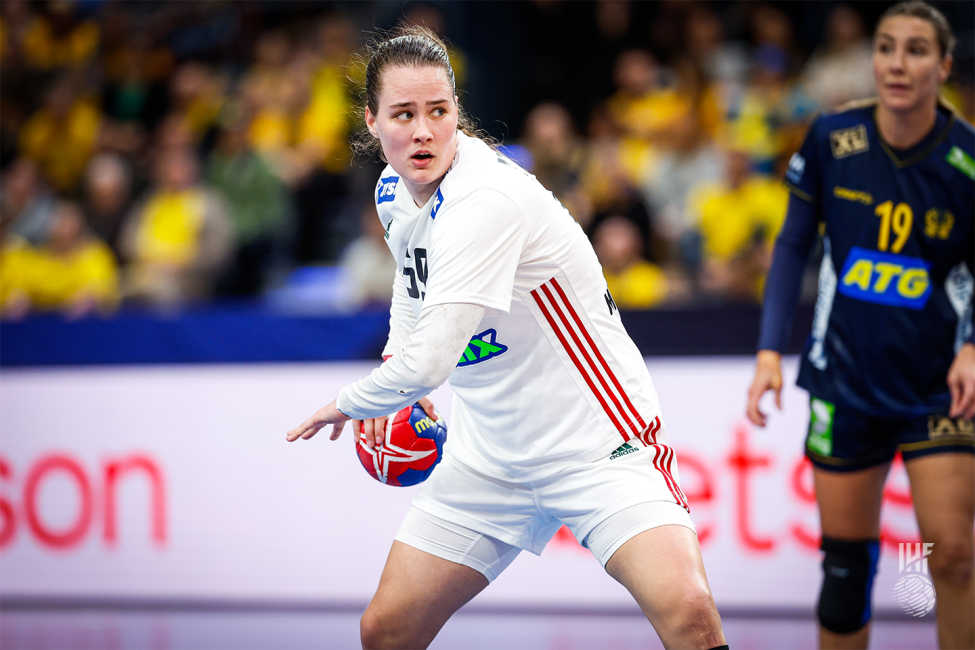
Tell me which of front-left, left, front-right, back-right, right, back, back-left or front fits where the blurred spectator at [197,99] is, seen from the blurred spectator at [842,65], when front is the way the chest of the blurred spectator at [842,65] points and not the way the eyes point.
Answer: right

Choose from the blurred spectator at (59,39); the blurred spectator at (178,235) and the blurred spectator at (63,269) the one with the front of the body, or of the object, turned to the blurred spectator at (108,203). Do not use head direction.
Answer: the blurred spectator at (59,39)

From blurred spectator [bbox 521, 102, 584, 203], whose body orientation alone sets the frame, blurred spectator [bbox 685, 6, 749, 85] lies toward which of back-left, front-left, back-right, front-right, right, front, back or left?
back-left

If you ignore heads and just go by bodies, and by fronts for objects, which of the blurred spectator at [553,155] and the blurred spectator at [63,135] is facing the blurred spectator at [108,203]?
the blurred spectator at [63,135]

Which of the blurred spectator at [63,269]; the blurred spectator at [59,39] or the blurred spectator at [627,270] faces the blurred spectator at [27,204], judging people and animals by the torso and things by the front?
the blurred spectator at [59,39]

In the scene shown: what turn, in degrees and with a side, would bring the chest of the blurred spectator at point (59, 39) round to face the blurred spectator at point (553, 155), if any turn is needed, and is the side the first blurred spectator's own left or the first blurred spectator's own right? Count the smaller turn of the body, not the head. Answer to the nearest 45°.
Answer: approximately 45° to the first blurred spectator's own left

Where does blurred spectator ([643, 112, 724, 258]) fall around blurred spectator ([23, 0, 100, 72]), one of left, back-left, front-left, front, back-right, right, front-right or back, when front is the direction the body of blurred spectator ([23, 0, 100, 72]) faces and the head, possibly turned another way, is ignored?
front-left

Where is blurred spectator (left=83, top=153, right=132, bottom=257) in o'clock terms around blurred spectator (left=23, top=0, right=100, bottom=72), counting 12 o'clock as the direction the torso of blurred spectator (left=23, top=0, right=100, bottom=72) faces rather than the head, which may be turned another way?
blurred spectator (left=83, top=153, right=132, bottom=257) is roughly at 12 o'clock from blurred spectator (left=23, top=0, right=100, bottom=72).
